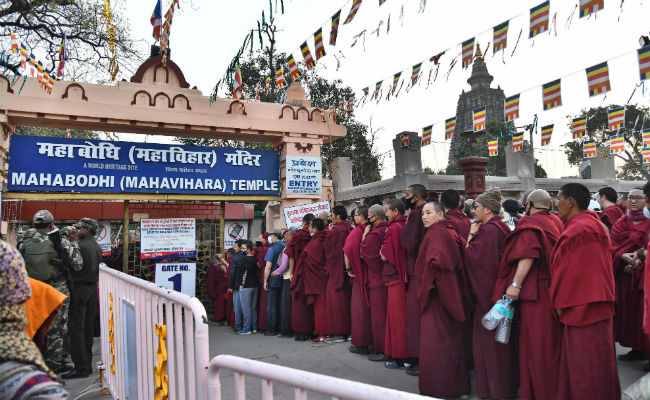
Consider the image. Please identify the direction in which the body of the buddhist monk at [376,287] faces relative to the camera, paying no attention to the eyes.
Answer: to the viewer's left

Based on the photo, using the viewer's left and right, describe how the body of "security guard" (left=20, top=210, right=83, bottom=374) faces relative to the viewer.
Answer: facing away from the viewer and to the right of the viewer

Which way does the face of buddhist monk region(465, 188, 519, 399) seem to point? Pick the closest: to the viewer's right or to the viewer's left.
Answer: to the viewer's left

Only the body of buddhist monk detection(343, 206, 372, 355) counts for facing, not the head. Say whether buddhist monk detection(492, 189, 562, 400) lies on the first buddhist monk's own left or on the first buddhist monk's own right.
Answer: on the first buddhist monk's own left

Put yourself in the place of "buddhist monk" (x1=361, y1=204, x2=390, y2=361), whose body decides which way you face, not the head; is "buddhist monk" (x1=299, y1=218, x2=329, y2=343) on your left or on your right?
on your right

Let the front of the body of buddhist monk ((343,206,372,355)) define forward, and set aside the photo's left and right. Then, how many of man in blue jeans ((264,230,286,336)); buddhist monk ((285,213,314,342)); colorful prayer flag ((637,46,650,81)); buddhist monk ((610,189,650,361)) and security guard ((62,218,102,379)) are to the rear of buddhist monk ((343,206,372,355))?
2

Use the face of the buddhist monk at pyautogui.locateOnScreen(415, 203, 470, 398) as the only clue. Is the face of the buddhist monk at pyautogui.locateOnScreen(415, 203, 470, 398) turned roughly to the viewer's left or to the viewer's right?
to the viewer's left

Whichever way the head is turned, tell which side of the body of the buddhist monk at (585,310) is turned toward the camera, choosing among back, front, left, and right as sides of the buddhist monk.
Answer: left

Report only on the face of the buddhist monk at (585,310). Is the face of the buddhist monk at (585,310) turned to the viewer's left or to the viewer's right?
to the viewer's left

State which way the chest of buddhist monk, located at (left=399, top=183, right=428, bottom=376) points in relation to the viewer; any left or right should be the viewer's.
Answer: facing to the left of the viewer

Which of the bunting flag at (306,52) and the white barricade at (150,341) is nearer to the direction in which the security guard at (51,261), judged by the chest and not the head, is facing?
the bunting flag

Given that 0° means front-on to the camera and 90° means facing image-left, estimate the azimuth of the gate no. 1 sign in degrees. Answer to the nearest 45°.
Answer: approximately 0°

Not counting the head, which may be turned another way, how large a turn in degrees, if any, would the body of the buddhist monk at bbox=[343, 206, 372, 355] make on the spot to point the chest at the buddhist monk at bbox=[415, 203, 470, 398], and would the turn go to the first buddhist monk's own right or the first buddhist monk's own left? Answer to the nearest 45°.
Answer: approximately 135° to the first buddhist monk's own left

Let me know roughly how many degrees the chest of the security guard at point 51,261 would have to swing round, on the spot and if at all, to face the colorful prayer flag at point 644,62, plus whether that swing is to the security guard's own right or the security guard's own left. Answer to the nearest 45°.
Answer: approximately 90° to the security guard's own right

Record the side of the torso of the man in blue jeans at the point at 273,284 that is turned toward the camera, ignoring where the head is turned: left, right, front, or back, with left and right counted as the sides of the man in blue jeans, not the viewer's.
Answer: left
